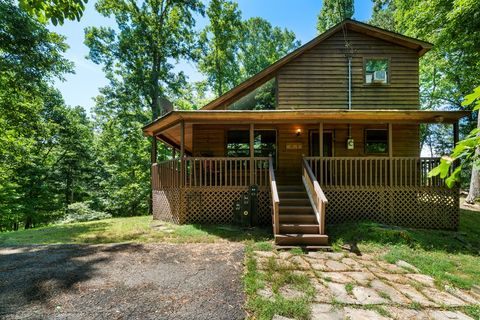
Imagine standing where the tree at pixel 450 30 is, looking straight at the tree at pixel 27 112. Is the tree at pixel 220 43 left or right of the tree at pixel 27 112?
right

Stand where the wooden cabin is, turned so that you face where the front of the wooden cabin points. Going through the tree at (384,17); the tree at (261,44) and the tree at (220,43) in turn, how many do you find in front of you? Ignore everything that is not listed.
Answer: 0

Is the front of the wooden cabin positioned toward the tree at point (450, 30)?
no

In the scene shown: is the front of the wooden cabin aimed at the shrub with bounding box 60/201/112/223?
no

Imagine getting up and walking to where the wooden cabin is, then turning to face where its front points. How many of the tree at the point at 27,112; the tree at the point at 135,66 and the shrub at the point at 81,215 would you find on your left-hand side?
0

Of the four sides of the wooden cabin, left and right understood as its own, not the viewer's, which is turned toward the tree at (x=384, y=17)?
back

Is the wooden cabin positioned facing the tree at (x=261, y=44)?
no

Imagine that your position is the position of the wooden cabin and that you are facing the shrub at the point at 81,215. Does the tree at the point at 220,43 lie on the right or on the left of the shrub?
right

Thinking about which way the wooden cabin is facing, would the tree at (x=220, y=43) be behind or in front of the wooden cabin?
behind

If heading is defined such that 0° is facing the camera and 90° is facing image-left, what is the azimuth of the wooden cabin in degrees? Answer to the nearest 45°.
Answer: approximately 0°
